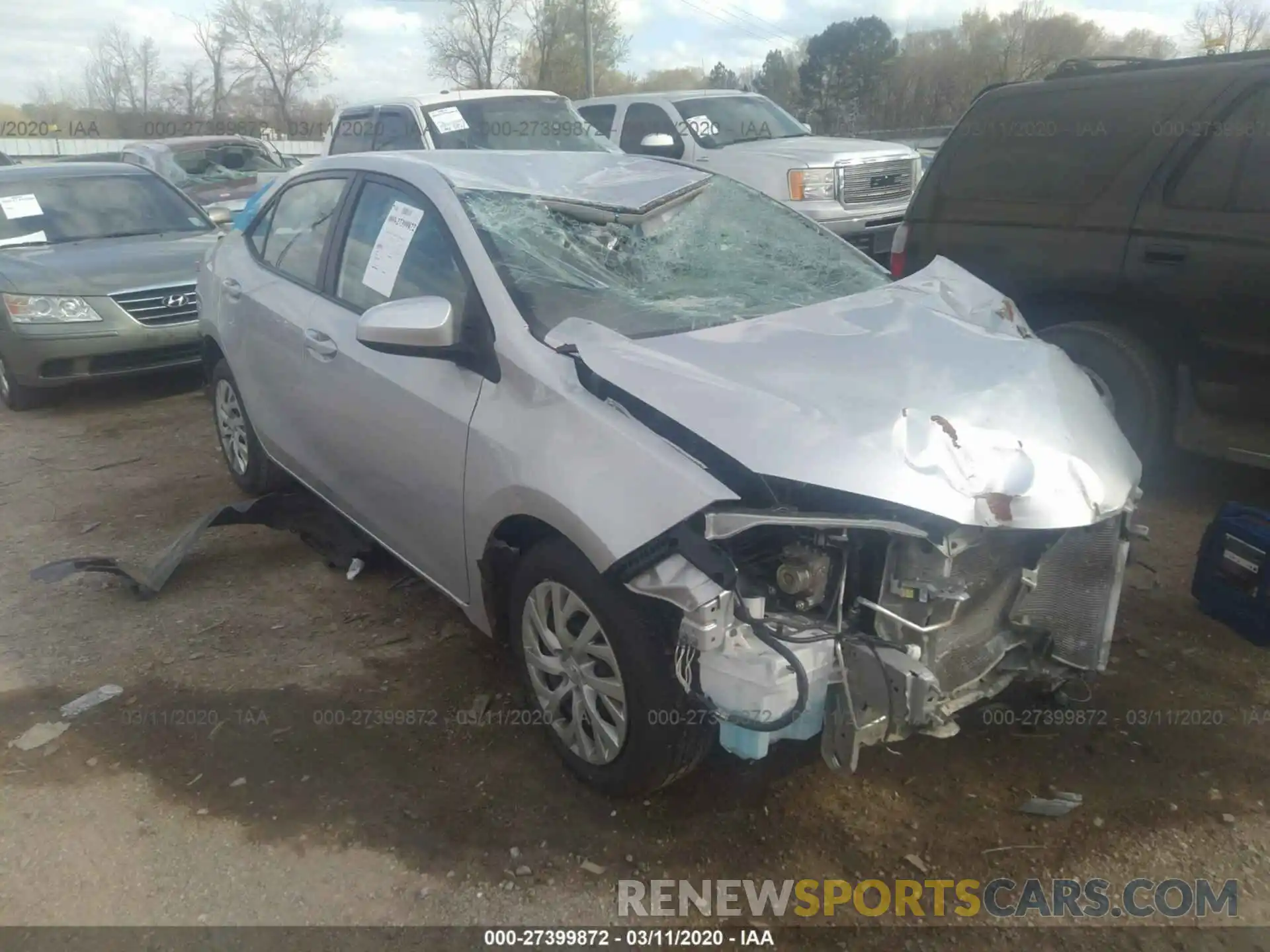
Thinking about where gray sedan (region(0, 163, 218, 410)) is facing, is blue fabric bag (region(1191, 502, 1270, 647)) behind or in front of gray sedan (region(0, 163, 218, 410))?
in front

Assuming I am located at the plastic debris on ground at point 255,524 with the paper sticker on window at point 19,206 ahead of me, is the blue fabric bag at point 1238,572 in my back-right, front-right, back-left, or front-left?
back-right

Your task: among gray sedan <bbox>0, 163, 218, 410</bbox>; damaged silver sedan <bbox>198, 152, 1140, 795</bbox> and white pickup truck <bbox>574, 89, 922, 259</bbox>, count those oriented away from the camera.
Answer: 0

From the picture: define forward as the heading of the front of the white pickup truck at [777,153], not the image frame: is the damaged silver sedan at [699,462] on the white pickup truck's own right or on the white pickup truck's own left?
on the white pickup truck's own right

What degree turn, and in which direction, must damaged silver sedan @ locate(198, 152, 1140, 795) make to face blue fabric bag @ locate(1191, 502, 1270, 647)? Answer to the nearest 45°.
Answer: approximately 90° to its left

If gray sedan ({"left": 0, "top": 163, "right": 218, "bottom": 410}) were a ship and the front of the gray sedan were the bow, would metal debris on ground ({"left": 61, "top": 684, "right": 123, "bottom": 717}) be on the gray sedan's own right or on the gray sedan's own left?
on the gray sedan's own right

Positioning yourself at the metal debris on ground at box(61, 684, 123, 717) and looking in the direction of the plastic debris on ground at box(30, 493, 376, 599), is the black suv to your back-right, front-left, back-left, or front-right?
front-right

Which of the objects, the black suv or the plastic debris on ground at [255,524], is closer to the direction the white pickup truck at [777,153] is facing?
the black suv

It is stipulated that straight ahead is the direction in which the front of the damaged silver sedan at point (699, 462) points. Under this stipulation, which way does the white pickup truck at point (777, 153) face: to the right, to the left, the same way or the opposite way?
the same way

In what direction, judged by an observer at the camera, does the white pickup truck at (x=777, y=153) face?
facing the viewer and to the right of the viewer

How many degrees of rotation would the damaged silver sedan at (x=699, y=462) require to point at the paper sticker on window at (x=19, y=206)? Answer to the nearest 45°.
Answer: approximately 180°

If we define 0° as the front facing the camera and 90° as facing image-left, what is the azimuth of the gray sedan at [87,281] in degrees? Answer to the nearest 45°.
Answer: approximately 315°

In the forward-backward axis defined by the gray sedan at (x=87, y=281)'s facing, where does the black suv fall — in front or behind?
in front

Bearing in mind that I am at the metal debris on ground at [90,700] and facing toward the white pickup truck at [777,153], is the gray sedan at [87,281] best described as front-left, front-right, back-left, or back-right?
front-left

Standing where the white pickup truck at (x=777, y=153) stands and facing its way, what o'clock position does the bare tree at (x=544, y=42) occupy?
The bare tree is roughly at 7 o'clock from the white pickup truck.
